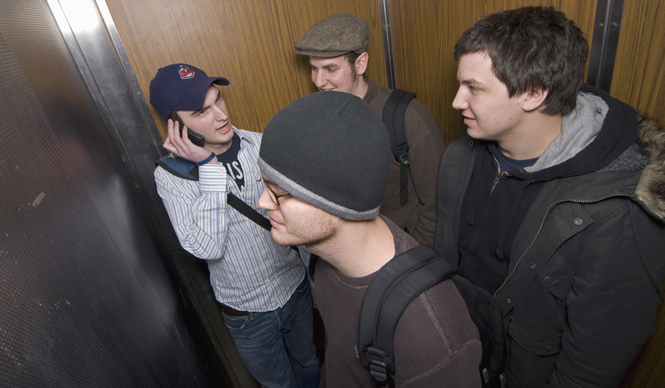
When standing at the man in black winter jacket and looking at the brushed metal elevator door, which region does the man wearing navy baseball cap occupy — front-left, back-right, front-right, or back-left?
front-right

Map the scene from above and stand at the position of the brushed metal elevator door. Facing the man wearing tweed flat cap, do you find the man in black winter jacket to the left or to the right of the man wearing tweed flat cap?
right

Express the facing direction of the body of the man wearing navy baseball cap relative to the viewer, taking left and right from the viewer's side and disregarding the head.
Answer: facing the viewer and to the right of the viewer

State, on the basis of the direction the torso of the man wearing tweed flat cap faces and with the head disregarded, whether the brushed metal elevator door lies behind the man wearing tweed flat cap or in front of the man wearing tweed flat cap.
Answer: in front

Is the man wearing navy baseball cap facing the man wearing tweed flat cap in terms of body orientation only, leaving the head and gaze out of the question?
no

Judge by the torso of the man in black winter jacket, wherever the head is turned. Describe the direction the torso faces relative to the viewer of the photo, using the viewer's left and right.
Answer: facing the viewer and to the left of the viewer

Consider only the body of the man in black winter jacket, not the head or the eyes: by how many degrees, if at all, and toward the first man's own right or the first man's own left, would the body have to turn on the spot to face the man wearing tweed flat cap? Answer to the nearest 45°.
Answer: approximately 90° to the first man's own right

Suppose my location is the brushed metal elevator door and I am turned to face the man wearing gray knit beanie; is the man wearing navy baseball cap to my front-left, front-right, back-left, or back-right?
front-left

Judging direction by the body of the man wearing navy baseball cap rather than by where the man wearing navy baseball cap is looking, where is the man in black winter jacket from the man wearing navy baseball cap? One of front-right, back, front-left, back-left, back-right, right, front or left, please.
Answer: front

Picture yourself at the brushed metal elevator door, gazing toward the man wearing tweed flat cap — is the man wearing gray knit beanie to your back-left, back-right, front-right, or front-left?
front-right

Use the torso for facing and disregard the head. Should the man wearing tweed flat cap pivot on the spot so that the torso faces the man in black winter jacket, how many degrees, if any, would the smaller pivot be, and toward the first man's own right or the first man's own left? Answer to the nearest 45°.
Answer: approximately 90° to the first man's own left

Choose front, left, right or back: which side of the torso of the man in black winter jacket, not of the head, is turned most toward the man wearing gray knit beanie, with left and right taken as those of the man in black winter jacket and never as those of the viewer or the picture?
front

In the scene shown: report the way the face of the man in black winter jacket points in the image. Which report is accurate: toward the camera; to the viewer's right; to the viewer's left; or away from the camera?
to the viewer's left

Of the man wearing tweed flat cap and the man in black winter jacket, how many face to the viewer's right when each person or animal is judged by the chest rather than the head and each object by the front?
0

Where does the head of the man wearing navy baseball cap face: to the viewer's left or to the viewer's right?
to the viewer's right

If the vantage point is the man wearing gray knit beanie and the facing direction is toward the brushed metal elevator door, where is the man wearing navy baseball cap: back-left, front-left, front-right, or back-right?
front-right
